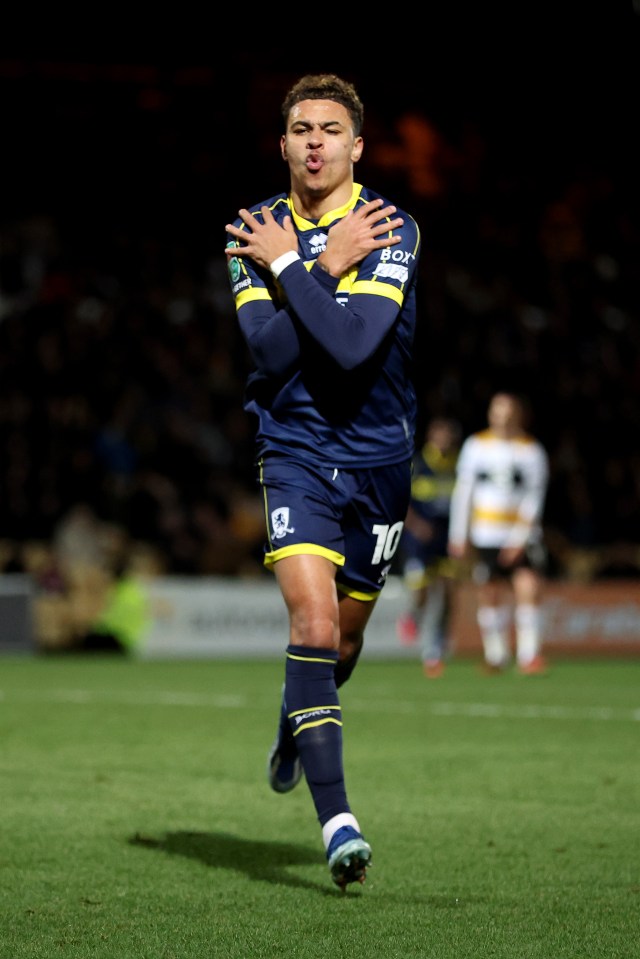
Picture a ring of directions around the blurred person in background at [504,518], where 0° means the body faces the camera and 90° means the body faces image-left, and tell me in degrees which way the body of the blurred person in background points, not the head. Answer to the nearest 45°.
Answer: approximately 0°
